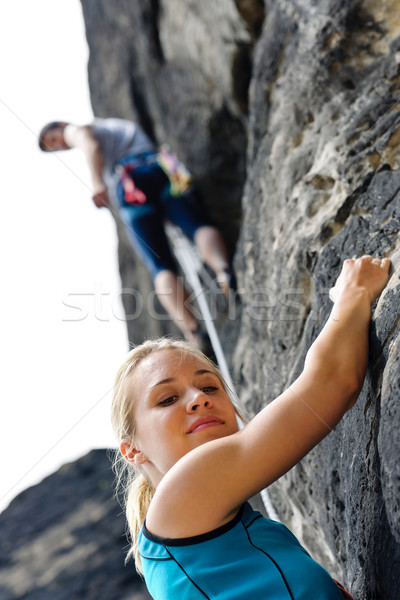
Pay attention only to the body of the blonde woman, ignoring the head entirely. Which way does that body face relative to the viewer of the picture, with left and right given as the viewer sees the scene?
facing to the right of the viewer
